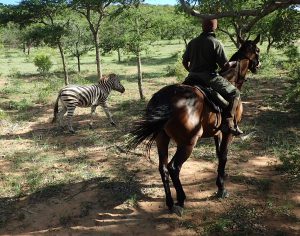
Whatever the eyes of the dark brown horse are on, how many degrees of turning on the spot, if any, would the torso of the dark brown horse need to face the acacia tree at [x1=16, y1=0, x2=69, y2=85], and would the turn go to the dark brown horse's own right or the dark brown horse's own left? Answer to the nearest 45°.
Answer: approximately 90° to the dark brown horse's own left

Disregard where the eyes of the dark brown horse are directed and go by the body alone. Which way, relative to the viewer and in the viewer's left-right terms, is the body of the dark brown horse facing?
facing away from the viewer and to the right of the viewer

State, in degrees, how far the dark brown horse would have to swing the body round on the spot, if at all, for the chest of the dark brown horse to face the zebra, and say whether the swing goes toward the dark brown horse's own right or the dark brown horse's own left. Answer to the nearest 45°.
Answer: approximately 90° to the dark brown horse's own left

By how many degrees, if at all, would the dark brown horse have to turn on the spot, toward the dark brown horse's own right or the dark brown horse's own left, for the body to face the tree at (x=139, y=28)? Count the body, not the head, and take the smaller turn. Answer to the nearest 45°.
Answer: approximately 45° to the dark brown horse's own left

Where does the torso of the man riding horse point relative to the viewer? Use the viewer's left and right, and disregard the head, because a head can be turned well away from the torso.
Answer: facing away from the viewer and to the right of the viewer
